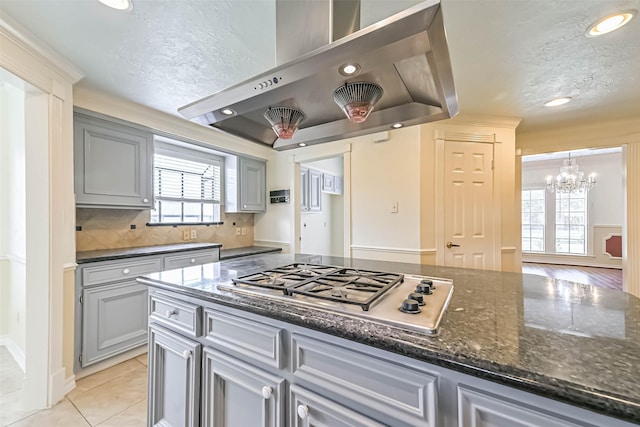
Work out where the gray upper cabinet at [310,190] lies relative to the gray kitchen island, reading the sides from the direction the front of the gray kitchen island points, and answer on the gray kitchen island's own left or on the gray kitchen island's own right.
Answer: on the gray kitchen island's own right

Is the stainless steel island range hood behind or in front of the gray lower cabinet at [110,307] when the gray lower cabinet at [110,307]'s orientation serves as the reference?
in front

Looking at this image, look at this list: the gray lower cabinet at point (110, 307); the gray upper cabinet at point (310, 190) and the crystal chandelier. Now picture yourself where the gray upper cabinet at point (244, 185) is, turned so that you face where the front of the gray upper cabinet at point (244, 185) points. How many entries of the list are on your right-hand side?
1

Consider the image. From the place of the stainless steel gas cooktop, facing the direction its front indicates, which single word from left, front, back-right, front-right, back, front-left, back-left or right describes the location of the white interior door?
back

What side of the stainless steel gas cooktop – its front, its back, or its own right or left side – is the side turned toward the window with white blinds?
right

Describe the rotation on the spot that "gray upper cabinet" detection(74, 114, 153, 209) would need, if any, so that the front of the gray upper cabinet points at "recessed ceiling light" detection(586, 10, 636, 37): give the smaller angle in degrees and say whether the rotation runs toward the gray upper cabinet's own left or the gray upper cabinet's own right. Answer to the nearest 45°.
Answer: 0° — it already faces it

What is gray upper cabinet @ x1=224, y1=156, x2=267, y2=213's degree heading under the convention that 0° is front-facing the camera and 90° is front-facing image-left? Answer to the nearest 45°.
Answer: approximately 315°

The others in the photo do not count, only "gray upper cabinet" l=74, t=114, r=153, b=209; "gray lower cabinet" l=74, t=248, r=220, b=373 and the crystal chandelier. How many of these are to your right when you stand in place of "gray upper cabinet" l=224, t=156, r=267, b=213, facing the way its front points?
2

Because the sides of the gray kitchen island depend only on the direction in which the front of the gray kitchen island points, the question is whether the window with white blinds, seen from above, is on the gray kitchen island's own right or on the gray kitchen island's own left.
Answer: on the gray kitchen island's own right

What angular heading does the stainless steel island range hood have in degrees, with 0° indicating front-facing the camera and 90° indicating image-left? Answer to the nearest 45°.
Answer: approximately 45°
